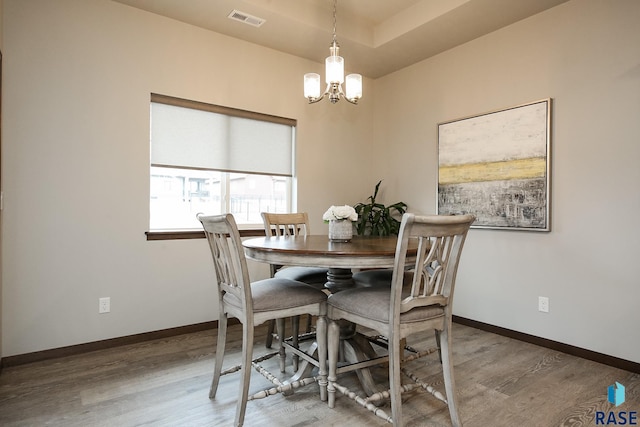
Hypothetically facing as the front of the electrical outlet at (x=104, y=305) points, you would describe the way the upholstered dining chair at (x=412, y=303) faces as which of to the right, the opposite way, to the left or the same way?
the opposite way

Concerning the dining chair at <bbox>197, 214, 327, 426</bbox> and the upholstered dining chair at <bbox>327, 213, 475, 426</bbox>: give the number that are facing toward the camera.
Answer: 0

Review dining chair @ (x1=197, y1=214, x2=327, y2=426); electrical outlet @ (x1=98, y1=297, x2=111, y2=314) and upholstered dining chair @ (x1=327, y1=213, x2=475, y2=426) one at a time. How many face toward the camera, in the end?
1

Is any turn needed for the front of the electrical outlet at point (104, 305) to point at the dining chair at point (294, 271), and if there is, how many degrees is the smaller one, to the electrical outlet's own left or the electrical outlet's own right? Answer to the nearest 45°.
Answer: approximately 45° to the electrical outlet's own left

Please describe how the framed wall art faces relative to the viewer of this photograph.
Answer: facing the viewer and to the left of the viewer

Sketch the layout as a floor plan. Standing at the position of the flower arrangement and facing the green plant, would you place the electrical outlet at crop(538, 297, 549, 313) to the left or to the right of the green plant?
right

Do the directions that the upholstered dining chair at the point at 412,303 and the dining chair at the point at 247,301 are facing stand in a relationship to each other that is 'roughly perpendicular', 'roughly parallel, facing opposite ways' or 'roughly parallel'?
roughly perpendicular

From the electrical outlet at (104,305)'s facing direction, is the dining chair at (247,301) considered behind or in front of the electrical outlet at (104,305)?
in front

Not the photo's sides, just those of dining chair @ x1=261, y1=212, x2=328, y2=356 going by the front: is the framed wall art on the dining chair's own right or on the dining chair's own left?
on the dining chair's own left

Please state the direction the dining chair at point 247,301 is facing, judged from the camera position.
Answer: facing away from the viewer and to the right of the viewer

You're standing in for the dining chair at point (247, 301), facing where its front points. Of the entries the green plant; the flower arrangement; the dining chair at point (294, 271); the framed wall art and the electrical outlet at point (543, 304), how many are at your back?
0

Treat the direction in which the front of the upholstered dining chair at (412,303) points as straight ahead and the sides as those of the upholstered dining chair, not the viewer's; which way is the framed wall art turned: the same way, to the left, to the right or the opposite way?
to the left

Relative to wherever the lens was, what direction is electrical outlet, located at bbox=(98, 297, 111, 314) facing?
facing the viewer

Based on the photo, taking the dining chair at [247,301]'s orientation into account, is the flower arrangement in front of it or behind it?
in front

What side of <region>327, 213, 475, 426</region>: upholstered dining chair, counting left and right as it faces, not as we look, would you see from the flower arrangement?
front

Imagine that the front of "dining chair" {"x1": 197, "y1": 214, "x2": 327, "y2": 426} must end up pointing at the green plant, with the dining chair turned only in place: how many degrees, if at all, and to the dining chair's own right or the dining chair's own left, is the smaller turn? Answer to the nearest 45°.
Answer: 0° — it already faces it

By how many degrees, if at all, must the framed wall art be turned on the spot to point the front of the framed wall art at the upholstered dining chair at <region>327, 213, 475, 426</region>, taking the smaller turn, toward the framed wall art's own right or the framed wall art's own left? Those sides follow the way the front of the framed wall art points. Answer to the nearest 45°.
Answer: approximately 45° to the framed wall art's own left

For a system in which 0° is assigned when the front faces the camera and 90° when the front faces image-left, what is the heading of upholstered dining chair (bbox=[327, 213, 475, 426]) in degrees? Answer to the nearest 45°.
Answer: approximately 135°

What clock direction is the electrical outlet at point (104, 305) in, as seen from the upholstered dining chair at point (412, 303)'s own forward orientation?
The electrical outlet is roughly at 11 o'clock from the upholstered dining chair.

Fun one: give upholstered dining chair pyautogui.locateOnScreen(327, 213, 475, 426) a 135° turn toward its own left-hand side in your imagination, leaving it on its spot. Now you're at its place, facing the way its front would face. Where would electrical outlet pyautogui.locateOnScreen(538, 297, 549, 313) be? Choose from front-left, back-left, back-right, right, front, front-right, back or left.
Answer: back-left

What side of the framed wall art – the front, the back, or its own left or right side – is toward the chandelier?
front

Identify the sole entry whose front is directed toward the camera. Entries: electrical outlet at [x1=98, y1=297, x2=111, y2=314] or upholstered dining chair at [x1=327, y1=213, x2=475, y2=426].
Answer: the electrical outlet
